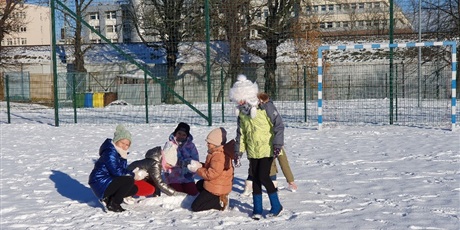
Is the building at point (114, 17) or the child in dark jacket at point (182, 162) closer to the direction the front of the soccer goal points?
the child in dark jacket

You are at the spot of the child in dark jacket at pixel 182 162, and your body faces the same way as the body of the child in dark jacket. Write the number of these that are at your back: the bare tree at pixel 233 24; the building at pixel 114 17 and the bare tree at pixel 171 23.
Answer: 3

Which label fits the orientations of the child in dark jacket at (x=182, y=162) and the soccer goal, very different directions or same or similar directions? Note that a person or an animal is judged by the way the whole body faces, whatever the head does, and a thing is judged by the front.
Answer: same or similar directions

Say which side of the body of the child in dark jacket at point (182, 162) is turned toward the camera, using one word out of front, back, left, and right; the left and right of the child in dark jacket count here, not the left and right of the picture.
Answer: front

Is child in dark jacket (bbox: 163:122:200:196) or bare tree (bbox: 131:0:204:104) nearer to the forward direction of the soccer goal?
the child in dark jacket

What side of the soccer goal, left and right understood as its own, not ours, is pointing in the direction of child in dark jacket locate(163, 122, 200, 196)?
front

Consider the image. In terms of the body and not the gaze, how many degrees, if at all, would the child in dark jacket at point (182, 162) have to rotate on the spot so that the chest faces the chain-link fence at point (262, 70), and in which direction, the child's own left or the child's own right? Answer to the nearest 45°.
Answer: approximately 180°

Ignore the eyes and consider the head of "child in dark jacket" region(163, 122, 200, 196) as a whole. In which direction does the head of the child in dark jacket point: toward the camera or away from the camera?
toward the camera

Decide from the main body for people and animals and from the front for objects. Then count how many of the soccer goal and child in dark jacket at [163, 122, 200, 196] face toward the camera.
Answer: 2

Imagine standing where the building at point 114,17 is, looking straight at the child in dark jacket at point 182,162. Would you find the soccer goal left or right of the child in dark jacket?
left

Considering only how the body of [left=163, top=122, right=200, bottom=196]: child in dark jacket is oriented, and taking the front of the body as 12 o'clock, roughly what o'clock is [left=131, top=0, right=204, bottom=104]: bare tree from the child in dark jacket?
The bare tree is roughly at 6 o'clock from the child in dark jacket.

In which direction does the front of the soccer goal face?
toward the camera
